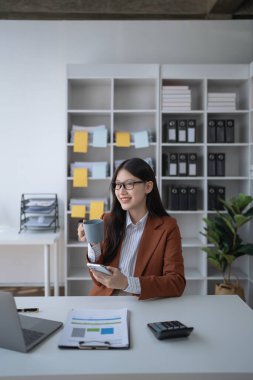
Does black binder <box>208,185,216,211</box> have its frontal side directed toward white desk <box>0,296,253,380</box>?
yes

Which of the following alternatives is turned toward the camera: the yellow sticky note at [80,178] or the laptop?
the yellow sticky note

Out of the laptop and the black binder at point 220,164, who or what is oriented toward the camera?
the black binder

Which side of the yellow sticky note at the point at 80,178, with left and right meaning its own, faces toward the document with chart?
front

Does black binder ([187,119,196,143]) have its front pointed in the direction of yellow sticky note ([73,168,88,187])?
no

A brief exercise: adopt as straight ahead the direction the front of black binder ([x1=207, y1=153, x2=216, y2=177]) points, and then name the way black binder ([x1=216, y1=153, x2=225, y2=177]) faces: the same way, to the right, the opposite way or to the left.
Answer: the same way

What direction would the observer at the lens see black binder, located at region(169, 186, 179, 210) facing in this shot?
facing the viewer

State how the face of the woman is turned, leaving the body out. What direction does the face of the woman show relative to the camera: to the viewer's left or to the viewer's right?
to the viewer's left

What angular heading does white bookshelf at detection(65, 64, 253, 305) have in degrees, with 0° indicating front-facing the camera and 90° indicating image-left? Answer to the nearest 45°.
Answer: approximately 0°

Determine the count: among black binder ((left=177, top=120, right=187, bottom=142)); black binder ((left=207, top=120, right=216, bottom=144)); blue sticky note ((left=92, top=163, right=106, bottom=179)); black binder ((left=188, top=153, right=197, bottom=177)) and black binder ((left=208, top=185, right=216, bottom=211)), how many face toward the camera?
5

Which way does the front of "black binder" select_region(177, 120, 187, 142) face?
toward the camera

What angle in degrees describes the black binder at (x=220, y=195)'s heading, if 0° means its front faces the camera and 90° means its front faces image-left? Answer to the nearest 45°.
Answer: approximately 0°

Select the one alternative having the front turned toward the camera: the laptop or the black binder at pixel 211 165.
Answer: the black binder

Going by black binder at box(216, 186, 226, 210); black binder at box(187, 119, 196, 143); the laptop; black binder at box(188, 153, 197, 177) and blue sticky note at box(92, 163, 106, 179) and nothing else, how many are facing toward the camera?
4

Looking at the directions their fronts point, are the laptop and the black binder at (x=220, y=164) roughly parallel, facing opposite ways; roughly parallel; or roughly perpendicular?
roughly parallel, facing opposite ways

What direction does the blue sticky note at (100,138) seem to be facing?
toward the camera

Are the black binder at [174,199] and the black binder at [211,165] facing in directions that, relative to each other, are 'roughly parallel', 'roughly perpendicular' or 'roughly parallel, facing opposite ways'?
roughly parallel
